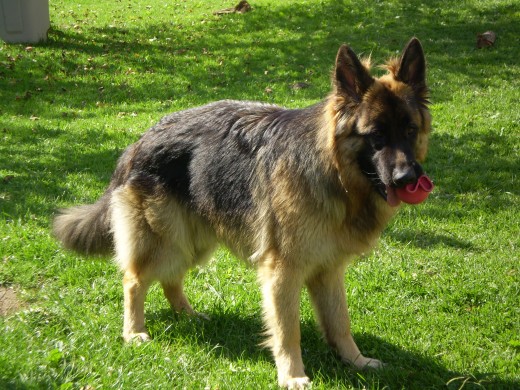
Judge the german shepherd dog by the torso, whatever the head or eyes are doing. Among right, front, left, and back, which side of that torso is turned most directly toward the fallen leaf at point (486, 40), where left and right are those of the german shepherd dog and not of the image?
left

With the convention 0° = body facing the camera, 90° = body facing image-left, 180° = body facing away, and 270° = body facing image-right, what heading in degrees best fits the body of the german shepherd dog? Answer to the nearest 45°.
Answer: approximately 315°
